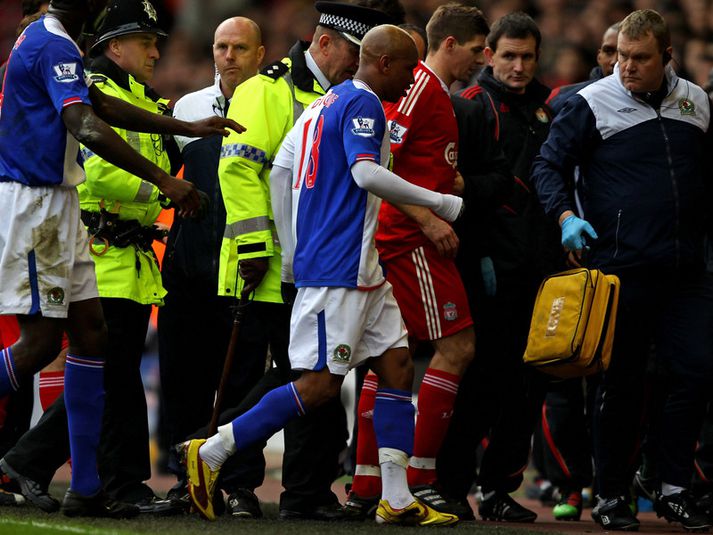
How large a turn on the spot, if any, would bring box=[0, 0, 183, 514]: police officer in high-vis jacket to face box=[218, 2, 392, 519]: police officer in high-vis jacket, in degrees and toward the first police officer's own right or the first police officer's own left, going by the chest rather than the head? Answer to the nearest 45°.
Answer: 0° — they already face them
